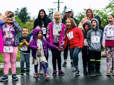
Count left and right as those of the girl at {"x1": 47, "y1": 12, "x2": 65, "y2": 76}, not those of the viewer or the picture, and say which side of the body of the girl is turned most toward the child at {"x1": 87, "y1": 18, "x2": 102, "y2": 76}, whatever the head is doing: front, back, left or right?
left

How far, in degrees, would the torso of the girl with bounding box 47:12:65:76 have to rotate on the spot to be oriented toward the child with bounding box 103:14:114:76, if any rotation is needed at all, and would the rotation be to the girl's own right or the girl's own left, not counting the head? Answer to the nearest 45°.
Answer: approximately 90° to the girl's own left

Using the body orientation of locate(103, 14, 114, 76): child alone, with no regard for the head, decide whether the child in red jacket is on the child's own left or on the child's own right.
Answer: on the child's own right

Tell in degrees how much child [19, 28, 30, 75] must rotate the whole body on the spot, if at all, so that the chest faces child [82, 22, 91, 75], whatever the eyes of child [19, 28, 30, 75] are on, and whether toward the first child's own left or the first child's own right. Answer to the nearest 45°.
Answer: approximately 90° to the first child's own left

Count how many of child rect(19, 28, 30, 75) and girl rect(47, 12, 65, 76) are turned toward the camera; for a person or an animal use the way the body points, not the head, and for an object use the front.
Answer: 2
